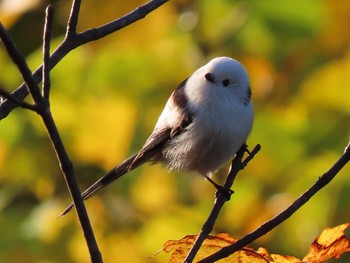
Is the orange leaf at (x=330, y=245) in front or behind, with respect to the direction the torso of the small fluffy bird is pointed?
in front

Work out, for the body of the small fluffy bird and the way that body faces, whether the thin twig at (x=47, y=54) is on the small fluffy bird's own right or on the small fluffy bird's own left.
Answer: on the small fluffy bird's own right

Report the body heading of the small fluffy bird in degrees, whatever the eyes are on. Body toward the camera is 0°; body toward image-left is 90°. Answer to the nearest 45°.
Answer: approximately 315°

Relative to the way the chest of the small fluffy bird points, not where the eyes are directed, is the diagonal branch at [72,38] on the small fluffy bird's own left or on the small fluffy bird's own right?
on the small fluffy bird's own right
